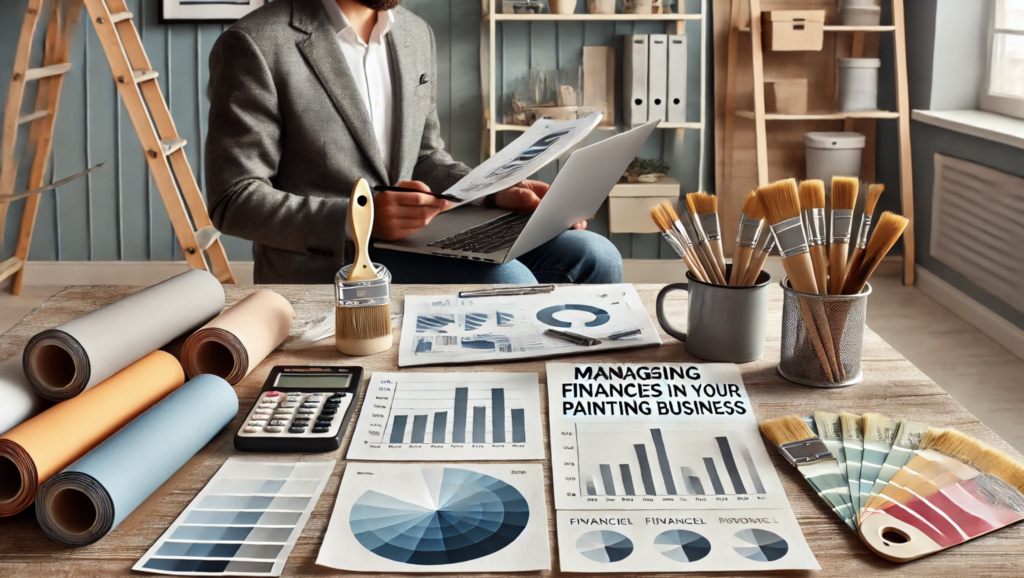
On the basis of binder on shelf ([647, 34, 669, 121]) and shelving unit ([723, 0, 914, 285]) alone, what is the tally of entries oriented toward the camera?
2

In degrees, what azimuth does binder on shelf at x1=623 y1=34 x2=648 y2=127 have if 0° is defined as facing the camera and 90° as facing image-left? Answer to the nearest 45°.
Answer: approximately 0°

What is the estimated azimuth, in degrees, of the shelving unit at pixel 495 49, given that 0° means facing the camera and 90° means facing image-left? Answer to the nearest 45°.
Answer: approximately 0°

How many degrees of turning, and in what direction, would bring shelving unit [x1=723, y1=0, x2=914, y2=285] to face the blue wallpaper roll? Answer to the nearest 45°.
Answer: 0° — it already faces it

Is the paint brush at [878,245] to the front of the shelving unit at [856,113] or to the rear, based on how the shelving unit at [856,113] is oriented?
to the front

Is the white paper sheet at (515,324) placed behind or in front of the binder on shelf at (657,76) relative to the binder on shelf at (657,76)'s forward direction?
in front

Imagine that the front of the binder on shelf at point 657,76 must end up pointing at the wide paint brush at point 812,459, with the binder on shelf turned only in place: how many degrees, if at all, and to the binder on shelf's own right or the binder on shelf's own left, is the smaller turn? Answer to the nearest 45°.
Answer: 0° — it already faces it

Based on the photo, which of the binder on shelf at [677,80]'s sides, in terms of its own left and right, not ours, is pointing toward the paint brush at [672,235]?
front

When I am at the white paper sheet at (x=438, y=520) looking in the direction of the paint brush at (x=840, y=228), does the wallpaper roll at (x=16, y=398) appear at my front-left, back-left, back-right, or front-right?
back-left
